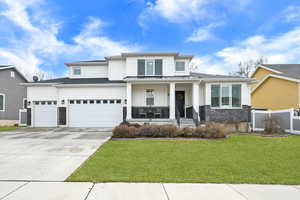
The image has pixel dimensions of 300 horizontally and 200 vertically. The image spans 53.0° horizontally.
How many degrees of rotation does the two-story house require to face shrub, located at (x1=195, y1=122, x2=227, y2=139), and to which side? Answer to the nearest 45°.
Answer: approximately 45° to its left

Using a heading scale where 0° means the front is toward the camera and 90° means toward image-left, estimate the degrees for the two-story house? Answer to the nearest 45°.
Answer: approximately 0°

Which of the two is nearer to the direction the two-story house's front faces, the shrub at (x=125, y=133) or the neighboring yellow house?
the shrub

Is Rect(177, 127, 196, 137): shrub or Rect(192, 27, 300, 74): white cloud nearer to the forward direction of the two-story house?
the shrub

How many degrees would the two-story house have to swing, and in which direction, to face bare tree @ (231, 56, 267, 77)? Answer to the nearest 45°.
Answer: approximately 135° to its left

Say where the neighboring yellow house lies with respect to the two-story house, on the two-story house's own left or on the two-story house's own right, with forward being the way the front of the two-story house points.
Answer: on the two-story house's own left

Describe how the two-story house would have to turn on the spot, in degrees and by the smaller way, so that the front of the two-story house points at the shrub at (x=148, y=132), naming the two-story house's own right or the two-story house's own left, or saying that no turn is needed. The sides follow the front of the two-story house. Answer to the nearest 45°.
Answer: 0° — it already faces it
